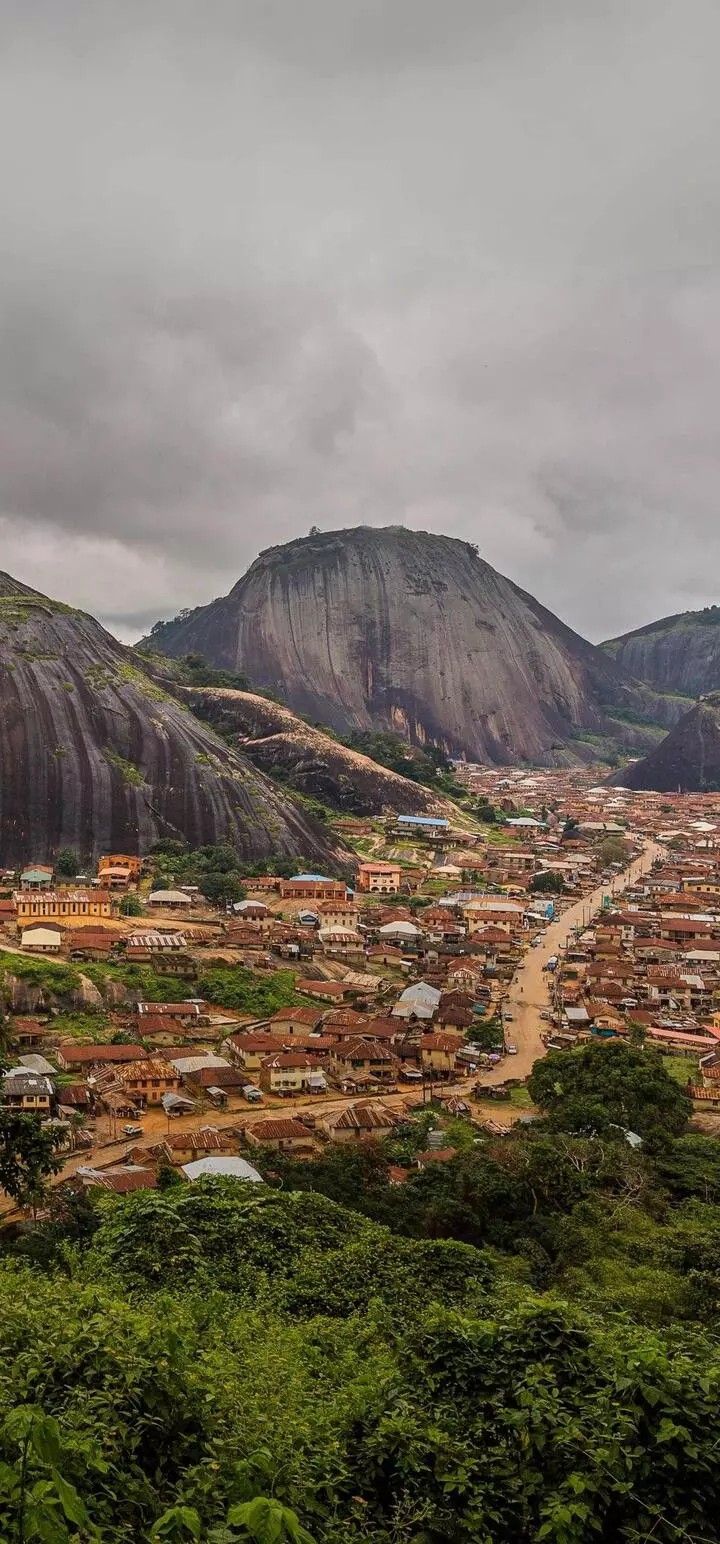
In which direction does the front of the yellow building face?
toward the camera

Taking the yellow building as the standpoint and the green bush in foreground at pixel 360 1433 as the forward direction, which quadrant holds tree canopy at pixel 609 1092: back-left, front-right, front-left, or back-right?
front-left

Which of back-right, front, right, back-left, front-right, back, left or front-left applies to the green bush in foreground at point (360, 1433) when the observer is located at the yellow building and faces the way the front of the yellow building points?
front

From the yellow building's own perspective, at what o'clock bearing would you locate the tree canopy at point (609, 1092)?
The tree canopy is roughly at 11 o'clock from the yellow building.

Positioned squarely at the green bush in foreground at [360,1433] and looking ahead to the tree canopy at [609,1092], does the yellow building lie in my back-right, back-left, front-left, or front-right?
front-left

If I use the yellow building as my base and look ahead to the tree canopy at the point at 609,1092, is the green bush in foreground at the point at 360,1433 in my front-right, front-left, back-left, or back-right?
front-right

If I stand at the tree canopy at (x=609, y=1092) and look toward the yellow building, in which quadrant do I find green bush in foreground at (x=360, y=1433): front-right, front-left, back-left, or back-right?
back-left
